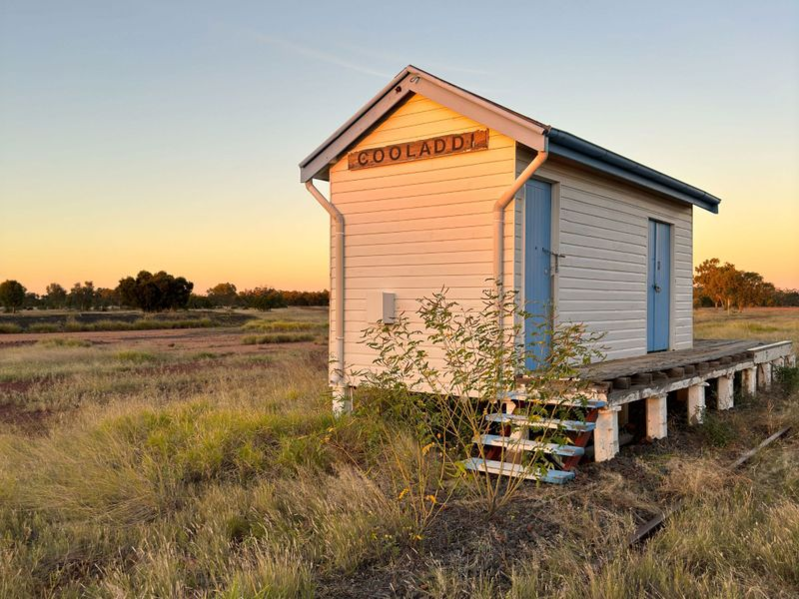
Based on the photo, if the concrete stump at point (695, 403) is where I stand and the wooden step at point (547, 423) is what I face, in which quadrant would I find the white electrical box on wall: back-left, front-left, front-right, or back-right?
front-right

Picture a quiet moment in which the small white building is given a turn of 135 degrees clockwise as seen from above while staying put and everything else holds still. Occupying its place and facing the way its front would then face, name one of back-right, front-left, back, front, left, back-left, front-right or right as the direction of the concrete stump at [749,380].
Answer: back-right

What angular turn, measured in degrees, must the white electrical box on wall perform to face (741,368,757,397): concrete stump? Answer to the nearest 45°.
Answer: approximately 180°

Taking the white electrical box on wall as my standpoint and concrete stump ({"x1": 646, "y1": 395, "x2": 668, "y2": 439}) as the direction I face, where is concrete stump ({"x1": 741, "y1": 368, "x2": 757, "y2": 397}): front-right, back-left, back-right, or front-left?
front-left

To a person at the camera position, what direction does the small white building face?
facing the viewer and to the right of the viewer

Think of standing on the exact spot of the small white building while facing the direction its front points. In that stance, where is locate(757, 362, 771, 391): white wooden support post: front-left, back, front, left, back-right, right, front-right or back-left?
left

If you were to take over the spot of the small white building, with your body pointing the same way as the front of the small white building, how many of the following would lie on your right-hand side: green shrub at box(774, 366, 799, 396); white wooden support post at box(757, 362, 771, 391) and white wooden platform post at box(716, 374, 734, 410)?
0

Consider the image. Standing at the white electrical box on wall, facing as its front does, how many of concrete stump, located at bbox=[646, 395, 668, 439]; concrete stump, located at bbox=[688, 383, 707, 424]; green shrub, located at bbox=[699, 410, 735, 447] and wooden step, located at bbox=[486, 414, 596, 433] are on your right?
0

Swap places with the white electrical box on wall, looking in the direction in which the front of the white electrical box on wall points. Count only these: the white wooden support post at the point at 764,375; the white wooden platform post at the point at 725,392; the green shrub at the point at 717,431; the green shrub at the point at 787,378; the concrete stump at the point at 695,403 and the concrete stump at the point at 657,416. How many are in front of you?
0

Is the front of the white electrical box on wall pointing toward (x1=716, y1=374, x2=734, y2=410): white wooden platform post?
no

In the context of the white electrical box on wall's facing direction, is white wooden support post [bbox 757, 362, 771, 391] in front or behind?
behind

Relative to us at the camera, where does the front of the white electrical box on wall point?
facing the viewer and to the left of the viewer

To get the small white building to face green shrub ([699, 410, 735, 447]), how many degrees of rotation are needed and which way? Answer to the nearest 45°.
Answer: approximately 45° to its left

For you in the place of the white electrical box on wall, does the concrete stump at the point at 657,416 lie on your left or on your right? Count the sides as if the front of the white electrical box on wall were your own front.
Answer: on your left

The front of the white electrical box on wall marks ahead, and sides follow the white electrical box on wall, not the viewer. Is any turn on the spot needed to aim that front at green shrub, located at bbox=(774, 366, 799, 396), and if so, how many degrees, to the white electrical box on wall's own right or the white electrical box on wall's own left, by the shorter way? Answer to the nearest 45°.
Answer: approximately 180°

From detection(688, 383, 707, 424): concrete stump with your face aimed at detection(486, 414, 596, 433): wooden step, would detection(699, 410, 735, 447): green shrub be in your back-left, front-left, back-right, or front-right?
front-left

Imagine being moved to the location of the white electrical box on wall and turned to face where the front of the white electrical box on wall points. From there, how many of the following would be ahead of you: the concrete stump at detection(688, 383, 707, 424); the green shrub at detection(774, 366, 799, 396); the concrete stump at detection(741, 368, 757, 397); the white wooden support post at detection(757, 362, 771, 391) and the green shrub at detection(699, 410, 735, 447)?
0

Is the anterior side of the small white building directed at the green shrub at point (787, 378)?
no
